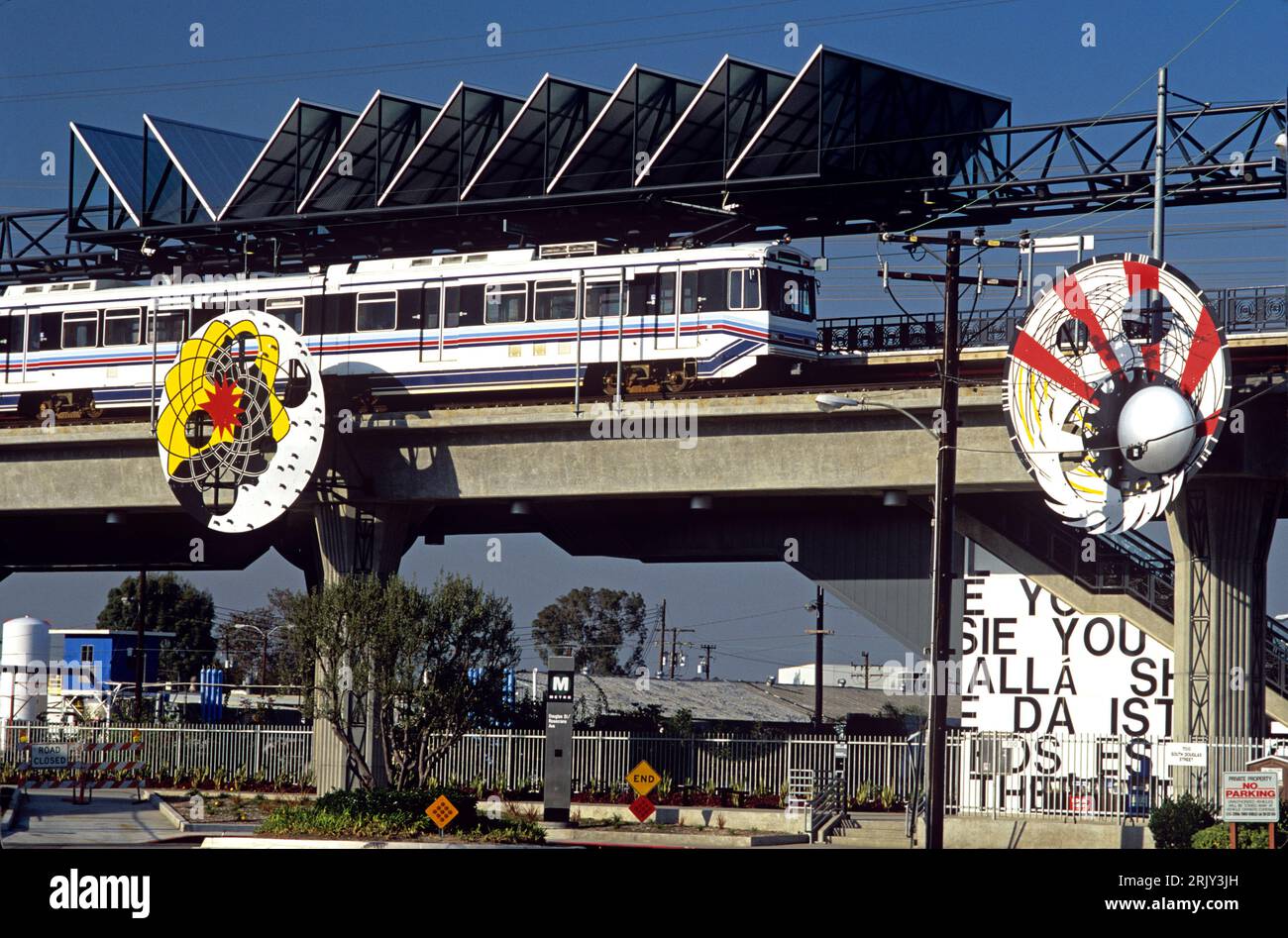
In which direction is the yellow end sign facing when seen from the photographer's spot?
facing the viewer

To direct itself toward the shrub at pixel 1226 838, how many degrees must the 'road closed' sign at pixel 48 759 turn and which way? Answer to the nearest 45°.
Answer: approximately 45° to its left

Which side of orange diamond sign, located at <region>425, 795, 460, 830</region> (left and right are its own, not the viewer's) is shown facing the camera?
front

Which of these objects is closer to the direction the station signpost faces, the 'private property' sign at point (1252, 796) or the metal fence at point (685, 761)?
the 'private property' sign

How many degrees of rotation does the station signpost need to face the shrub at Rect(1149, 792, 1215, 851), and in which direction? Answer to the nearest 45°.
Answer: approximately 45° to its left

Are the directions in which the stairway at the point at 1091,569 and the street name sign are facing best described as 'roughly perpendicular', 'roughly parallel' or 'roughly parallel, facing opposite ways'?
roughly perpendicular

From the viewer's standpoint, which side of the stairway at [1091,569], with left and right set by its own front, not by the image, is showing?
right

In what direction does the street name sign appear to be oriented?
toward the camera
